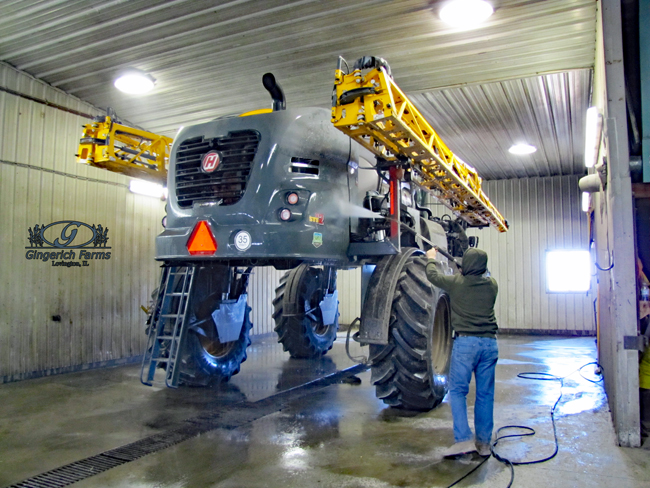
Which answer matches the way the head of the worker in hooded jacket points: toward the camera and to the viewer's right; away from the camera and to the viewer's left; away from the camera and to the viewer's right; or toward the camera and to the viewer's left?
away from the camera and to the viewer's left

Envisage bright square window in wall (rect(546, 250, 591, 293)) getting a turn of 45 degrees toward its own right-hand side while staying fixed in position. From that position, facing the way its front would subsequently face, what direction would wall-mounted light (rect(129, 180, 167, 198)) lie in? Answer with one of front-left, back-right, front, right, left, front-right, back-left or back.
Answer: front

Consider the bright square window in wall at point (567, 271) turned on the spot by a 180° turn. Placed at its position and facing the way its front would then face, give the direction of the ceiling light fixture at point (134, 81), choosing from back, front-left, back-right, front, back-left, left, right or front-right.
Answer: back-left

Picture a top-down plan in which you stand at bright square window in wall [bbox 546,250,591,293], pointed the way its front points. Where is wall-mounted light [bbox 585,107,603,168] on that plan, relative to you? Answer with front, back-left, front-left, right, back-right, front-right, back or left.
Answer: front

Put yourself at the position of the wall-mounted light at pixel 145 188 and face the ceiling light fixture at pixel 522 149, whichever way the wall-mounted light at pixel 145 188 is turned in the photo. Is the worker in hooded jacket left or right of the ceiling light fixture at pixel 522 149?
right

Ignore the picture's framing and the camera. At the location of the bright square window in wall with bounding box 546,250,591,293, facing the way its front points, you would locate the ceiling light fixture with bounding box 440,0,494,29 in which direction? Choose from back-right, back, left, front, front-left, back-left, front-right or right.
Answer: front
